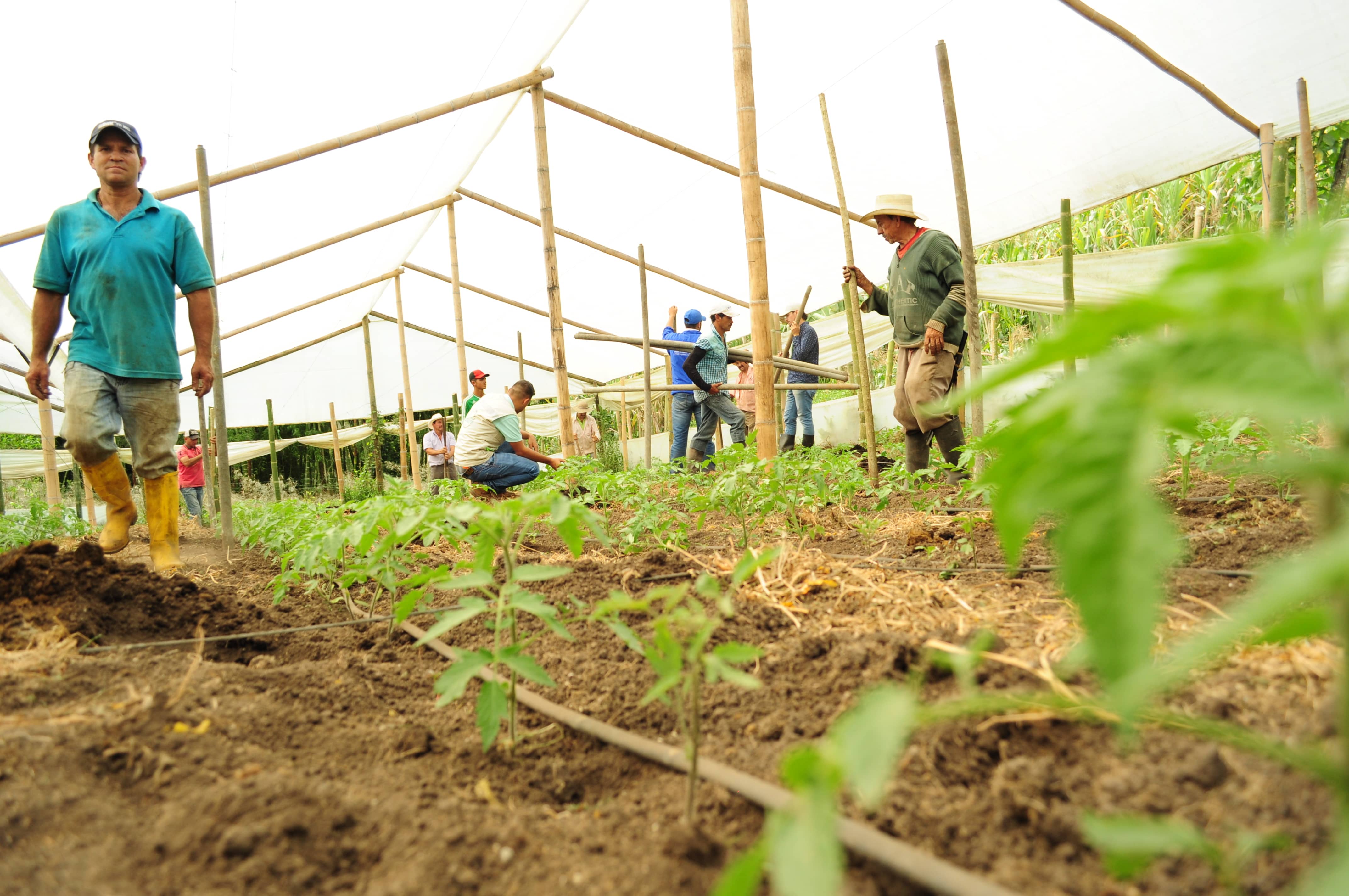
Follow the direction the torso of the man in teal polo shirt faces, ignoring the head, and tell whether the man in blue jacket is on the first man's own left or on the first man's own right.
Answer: on the first man's own left

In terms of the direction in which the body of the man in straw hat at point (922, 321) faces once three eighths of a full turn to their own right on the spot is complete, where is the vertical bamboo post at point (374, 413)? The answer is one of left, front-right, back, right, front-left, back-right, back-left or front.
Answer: front-left

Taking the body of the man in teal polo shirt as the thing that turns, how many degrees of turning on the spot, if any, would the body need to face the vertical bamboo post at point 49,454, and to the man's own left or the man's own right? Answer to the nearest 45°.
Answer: approximately 180°

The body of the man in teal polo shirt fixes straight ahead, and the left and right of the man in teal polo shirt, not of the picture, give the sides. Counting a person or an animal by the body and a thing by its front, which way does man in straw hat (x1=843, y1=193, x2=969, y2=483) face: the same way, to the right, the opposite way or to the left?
to the right

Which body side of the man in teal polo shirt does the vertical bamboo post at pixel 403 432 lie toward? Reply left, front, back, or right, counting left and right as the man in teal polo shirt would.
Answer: back

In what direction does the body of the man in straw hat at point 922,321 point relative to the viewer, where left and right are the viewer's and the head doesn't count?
facing the viewer and to the left of the viewer

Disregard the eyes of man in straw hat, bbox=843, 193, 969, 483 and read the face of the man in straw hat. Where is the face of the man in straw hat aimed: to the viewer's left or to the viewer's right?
to the viewer's left

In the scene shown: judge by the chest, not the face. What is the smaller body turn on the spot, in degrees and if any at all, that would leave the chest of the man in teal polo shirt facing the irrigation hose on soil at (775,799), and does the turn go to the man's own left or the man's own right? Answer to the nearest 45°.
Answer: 0° — they already face it

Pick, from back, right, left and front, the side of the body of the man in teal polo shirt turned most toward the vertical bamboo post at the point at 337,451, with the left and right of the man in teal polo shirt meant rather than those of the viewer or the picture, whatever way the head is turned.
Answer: back

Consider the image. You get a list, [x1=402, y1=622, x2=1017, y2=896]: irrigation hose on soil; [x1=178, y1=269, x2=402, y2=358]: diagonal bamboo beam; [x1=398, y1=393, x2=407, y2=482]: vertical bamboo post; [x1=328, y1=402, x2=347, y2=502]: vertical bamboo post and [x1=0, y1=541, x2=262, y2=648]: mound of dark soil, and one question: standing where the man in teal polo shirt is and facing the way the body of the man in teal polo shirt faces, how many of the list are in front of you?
2

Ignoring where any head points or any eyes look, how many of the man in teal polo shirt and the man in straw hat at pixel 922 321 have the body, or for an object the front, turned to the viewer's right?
0

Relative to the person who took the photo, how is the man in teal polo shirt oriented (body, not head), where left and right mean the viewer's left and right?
facing the viewer

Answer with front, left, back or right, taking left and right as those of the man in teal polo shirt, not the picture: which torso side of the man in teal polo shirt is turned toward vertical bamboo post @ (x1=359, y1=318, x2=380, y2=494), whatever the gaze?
back

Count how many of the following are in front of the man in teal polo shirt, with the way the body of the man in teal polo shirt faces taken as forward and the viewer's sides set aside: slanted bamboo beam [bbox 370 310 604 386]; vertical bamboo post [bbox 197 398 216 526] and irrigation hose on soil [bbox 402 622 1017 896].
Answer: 1
